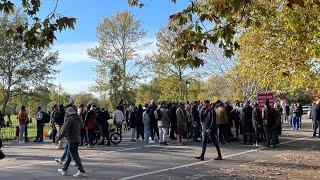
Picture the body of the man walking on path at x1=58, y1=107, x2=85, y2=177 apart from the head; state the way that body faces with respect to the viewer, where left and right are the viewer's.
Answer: facing to the left of the viewer

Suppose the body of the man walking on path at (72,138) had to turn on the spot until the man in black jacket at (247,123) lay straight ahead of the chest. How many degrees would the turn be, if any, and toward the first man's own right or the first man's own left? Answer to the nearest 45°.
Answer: approximately 135° to the first man's own right

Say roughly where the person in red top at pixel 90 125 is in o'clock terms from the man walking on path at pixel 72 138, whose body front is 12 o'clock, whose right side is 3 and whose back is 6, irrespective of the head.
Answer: The person in red top is roughly at 3 o'clock from the man walking on path.
